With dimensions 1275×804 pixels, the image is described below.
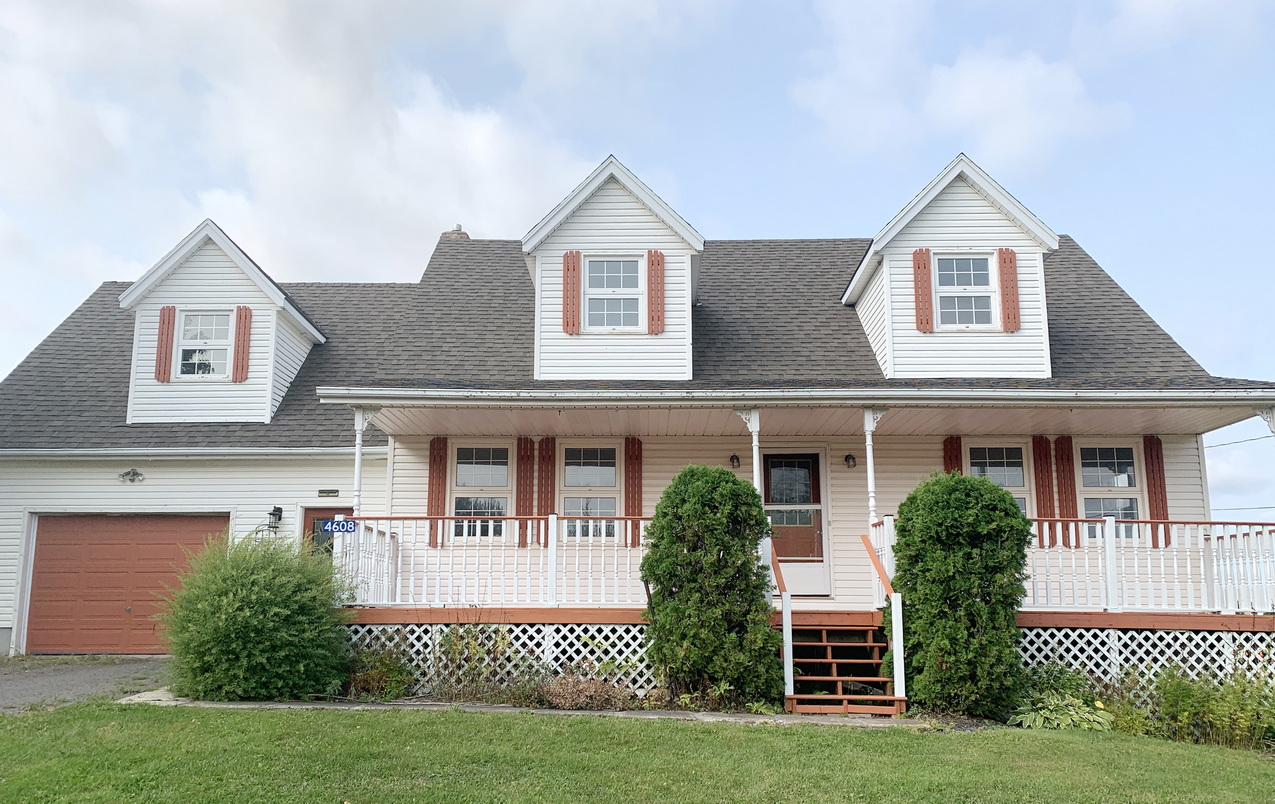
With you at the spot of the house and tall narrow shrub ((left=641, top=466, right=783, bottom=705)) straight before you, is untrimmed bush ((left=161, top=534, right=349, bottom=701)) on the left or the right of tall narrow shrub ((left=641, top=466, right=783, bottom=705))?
right

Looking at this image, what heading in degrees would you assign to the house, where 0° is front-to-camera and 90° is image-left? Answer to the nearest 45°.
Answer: approximately 0°

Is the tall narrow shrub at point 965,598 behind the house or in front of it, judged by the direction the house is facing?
in front

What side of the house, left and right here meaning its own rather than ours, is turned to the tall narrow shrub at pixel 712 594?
front

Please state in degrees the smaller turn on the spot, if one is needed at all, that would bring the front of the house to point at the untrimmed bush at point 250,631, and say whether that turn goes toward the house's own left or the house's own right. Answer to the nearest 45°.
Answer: approximately 45° to the house's own right
